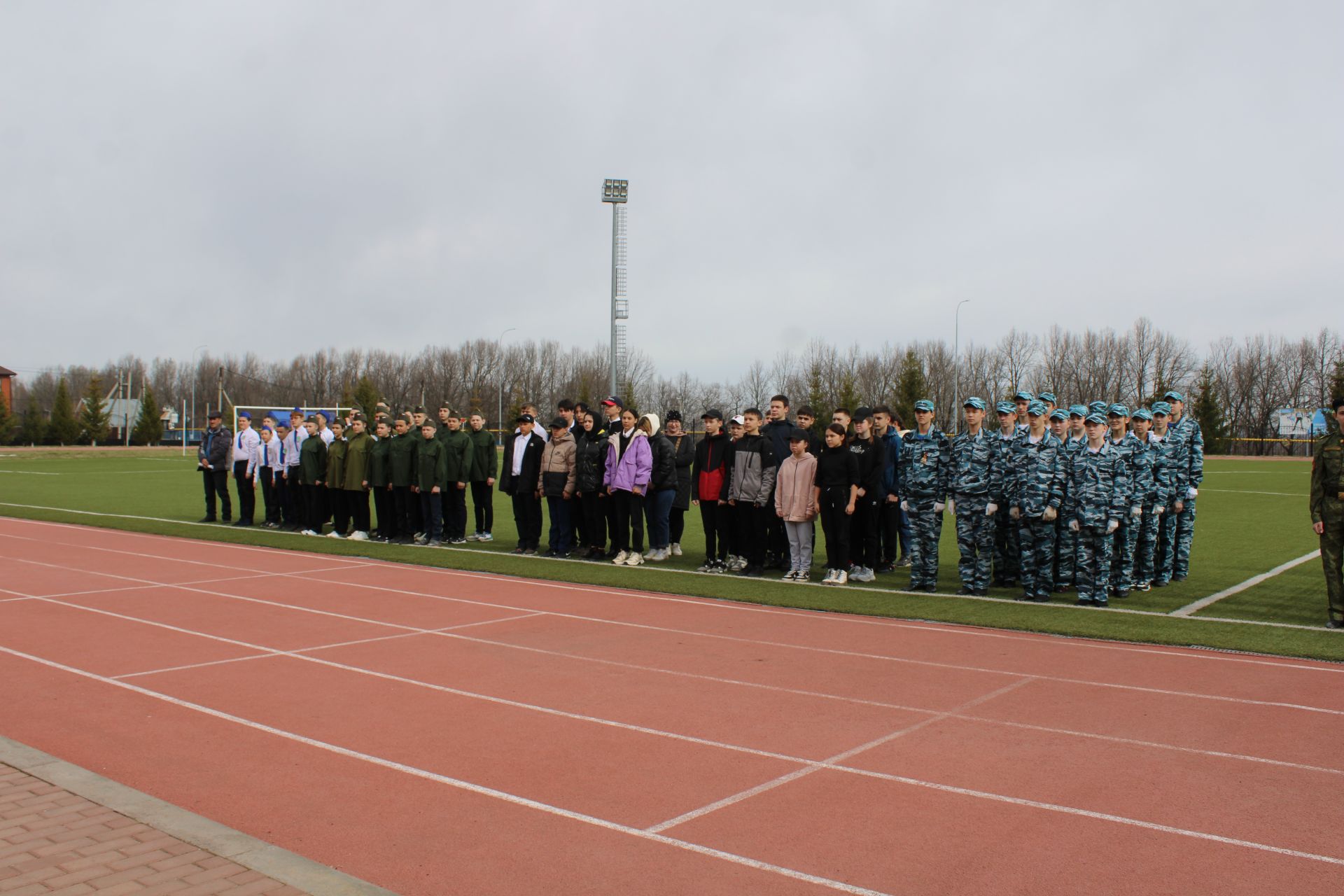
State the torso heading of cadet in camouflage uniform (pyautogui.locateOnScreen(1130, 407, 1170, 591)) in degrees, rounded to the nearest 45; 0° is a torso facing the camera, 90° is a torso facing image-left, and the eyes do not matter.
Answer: approximately 45°

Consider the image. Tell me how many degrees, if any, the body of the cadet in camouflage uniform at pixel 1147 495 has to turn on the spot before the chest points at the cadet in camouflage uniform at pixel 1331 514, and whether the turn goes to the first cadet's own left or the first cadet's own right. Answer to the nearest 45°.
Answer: approximately 90° to the first cadet's own left

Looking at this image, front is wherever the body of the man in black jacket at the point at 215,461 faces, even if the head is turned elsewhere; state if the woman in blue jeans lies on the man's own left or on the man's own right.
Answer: on the man's own left

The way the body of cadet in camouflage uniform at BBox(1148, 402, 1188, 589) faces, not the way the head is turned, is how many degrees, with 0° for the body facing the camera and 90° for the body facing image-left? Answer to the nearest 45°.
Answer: approximately 45°

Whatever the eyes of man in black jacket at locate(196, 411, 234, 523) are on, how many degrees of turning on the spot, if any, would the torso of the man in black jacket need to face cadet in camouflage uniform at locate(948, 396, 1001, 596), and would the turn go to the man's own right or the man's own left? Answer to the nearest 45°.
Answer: approximately 90° to the man's own left

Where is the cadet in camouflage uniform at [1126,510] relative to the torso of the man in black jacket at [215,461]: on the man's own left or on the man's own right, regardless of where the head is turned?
on the man's own left
